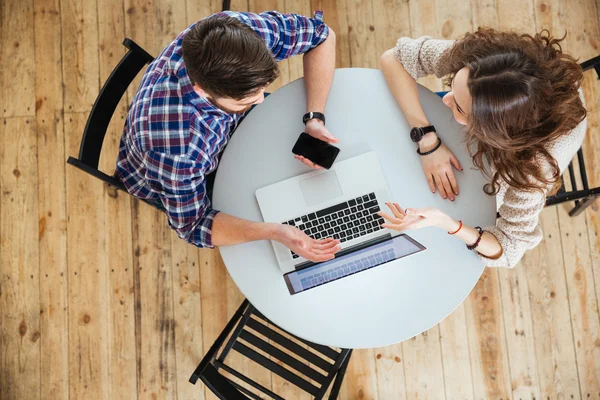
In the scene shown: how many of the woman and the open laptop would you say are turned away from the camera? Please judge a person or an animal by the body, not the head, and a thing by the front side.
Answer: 1

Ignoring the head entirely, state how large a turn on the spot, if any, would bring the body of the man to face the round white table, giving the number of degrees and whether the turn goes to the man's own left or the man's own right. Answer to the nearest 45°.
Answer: approximately 45° to the man's own left

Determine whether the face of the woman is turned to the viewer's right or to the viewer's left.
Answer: to the viewer's left

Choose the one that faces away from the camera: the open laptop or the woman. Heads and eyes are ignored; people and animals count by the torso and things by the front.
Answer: the open laptop

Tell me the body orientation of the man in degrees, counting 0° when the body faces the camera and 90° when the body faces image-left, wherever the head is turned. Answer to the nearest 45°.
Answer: approximately 315°

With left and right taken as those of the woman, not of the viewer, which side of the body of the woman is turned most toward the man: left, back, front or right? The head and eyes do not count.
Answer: front

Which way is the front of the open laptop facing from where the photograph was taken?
facing away from the viewer

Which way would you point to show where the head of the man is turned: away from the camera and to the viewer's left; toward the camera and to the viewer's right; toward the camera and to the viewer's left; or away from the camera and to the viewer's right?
toward the camera and to the viewer's right

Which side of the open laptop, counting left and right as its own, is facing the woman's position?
right

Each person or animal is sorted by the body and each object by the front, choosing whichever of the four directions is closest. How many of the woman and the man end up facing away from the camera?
0

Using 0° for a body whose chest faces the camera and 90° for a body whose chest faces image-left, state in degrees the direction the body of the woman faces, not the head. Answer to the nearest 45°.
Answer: approximately 45°
